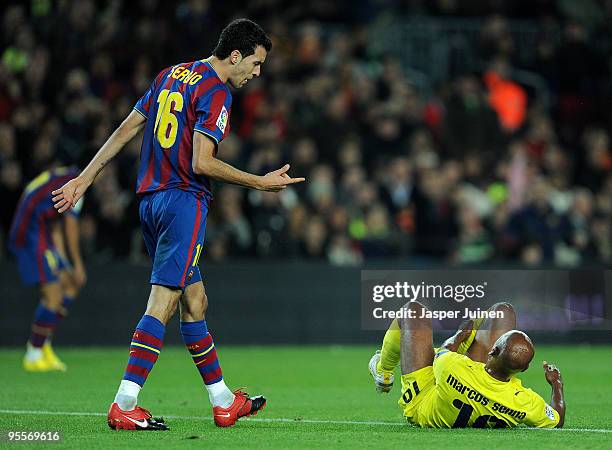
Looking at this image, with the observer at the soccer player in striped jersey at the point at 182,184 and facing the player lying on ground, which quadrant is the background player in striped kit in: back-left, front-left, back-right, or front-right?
back-left

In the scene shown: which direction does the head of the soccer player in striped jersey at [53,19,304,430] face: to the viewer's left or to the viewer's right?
to the viewer's right

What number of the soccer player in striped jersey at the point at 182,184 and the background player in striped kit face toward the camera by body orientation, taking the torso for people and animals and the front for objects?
0

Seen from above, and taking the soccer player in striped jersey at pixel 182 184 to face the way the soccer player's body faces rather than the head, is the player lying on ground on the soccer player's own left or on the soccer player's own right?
on the soccer player's own right

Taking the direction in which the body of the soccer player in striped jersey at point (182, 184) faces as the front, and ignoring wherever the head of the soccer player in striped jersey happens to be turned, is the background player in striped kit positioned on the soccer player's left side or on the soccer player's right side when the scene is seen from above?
on the soccer player's left side

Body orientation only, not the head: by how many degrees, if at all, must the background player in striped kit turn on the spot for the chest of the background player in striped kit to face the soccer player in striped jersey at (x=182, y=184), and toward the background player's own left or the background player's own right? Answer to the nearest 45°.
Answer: approximately 90° to the background player's own right

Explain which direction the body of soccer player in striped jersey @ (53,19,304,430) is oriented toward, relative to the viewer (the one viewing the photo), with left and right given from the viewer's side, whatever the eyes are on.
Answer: facing away from the viewer and to the right of the viewer
